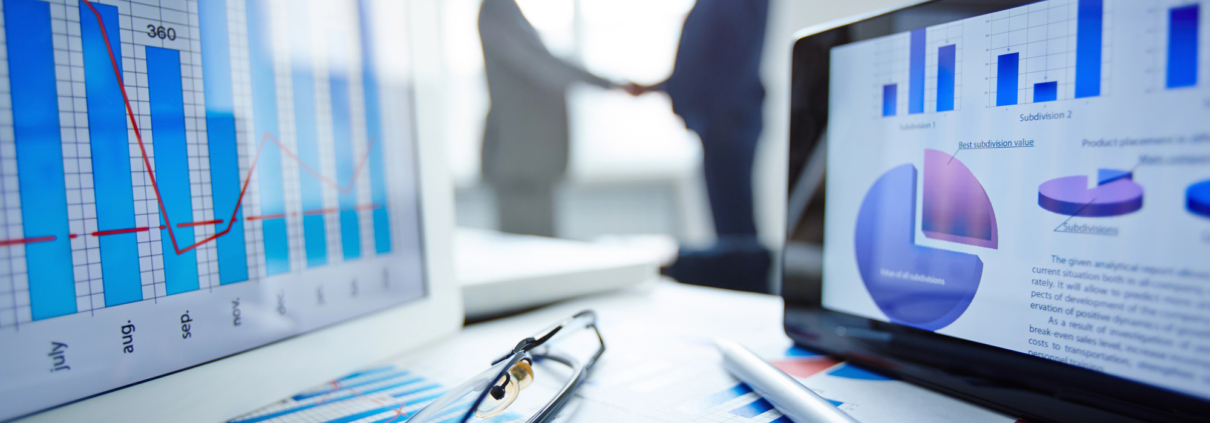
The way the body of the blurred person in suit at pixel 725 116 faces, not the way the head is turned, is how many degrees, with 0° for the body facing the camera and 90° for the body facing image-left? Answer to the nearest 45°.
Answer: approximately 90°

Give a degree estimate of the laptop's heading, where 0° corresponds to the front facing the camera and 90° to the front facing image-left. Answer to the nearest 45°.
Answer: approximately 45°

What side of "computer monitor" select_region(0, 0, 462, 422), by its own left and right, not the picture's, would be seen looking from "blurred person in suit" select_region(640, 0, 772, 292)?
left

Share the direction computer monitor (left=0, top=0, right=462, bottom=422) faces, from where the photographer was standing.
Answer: facing the viewer and to the right of the viewer

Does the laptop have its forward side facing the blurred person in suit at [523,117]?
no

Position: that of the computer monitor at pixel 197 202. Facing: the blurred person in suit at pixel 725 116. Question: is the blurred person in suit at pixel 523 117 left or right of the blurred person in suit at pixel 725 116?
left

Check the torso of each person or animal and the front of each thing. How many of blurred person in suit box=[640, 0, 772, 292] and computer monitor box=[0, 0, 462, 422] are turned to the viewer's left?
1

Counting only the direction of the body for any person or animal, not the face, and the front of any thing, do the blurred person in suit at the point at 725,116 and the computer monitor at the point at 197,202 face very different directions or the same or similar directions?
very different directions

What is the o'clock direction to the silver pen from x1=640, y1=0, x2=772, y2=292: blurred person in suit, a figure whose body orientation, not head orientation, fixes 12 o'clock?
The silver pen is roughly at 9 o'clock from the blurred person in suit.

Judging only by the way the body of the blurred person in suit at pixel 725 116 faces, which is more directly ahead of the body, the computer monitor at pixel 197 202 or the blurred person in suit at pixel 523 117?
the blurred person in suit
